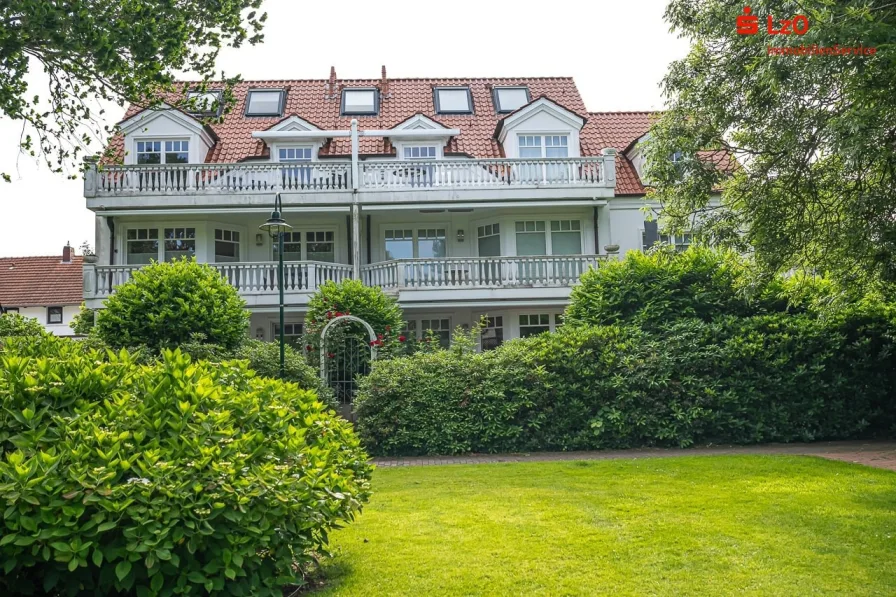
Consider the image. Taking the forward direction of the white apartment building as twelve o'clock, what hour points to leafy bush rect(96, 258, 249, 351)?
The leafy bush is roughly at 1 o'clock from the white apartment building.

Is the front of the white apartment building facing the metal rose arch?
yes

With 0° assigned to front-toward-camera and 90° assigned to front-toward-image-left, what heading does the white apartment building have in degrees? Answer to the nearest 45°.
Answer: approximately 0°

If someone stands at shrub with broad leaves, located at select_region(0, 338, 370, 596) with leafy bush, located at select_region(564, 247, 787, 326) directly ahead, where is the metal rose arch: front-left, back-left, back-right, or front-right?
front-left

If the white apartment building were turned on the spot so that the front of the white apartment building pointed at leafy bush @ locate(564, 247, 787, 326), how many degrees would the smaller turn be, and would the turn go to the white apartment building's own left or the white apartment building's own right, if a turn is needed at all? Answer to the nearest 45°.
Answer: approximately 45° to the white apartment building's own left

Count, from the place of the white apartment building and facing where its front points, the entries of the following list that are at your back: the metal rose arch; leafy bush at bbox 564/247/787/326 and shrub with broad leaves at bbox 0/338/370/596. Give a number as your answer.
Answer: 0

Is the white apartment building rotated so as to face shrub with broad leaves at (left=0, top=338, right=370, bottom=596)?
yes

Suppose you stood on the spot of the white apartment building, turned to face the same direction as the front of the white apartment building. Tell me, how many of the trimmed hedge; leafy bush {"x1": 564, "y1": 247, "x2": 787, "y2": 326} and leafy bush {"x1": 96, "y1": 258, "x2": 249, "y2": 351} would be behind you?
0

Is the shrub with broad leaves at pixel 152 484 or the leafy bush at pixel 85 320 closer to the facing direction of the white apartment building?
the shrub with broad leaves

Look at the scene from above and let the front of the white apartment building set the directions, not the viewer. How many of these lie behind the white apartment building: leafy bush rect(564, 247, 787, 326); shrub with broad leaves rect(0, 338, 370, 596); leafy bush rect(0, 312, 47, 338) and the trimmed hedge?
0

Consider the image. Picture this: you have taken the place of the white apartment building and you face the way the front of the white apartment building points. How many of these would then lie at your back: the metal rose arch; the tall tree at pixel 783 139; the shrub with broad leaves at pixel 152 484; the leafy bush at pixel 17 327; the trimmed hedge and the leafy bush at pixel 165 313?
0

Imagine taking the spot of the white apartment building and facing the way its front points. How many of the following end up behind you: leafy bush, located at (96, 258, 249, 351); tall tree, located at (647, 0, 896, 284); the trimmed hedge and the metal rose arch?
0

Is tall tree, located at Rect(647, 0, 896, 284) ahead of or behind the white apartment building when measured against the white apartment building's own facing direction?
ahead
